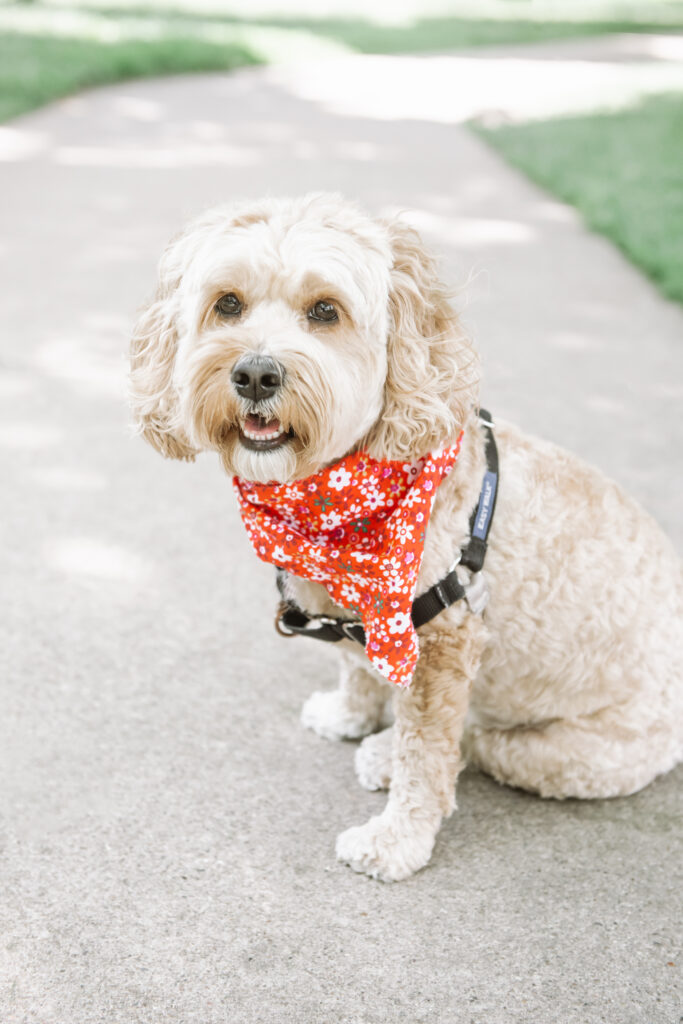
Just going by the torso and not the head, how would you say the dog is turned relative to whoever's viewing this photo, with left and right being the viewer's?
facing the viewer and to the left of the viewer
